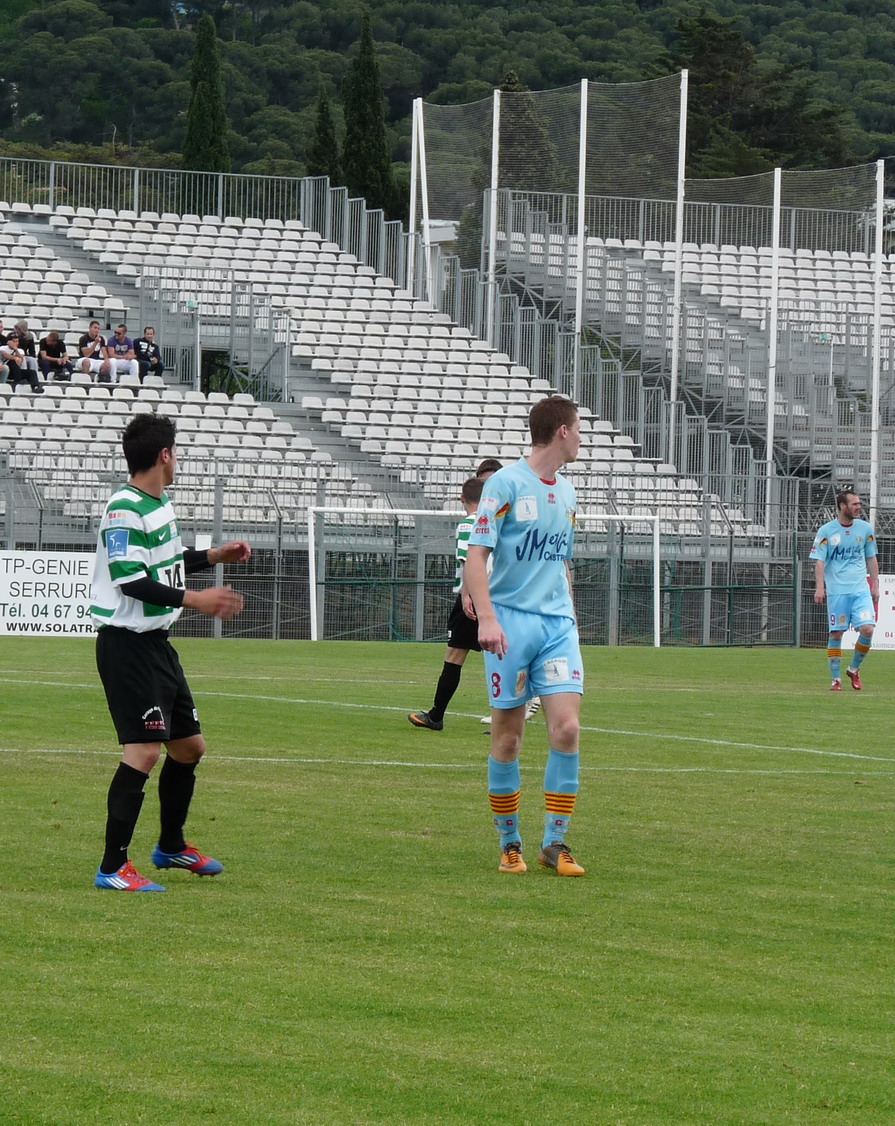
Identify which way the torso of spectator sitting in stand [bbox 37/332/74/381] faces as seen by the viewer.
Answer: toward the camera

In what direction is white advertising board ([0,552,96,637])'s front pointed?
toward the camera

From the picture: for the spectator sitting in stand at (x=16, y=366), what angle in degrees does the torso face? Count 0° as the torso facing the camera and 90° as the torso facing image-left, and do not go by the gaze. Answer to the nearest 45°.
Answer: approximately 315°

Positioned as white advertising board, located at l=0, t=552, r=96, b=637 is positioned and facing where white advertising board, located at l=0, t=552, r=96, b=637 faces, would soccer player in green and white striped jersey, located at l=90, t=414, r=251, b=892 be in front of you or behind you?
in front

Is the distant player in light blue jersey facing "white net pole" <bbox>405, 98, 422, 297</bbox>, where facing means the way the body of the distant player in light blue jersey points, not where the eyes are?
no

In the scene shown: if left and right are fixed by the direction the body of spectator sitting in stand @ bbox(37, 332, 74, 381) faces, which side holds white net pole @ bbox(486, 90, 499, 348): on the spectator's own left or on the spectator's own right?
on the spectator's own left

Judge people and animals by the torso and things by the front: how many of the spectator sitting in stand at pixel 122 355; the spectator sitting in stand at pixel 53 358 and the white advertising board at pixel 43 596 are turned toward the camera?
3

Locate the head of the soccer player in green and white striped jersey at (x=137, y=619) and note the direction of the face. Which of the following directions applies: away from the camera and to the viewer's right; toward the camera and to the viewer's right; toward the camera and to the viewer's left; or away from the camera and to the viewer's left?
away from the camera and to the viewer's right

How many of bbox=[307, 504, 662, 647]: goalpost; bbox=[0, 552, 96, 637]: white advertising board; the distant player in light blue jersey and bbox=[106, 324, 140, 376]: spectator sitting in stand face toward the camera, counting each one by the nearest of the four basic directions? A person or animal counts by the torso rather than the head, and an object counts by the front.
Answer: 4

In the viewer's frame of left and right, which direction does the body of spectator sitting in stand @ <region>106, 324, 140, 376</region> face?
facing the viewer

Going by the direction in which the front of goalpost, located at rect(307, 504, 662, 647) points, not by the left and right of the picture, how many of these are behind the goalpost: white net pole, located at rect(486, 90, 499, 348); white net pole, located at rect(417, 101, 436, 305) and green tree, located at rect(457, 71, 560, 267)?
3

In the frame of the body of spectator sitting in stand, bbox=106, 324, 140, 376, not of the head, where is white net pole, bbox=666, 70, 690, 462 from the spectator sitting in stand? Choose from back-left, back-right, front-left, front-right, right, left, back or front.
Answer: left

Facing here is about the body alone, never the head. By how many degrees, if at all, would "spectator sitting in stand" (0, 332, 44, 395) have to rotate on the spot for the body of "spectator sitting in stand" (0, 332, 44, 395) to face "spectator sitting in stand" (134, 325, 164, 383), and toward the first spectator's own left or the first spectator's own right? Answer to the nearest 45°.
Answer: approximately 90° to the first spectator's own left

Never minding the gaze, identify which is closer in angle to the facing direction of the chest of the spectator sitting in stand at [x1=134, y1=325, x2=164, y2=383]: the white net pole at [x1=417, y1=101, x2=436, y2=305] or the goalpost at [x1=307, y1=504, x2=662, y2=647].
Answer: the goalpost

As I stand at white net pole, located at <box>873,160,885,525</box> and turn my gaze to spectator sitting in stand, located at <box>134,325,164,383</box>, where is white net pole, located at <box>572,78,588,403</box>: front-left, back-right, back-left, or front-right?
front-right

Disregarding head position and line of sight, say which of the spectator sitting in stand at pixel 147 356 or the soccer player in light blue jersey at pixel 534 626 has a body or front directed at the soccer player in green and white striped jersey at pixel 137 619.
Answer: the spectator sitting in stand
